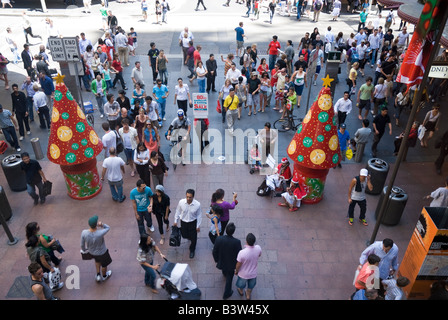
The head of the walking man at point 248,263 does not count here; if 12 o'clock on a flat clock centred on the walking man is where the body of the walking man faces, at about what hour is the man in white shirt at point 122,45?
The man in white shirt is roughly at 11 o'clock from the walking man.

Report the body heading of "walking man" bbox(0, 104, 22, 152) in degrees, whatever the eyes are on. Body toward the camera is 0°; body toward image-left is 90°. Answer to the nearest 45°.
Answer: approximately 315°

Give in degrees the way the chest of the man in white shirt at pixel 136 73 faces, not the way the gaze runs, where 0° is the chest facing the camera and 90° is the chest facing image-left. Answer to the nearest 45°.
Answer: approximately 315°

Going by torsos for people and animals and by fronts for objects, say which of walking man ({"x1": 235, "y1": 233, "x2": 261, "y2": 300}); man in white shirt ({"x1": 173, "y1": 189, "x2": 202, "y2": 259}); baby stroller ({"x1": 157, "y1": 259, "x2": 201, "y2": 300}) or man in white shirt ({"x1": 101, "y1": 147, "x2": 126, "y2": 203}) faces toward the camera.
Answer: man in white shirt ({"x1": 173, "y1": 189, "x2": 202, "y2": 259})

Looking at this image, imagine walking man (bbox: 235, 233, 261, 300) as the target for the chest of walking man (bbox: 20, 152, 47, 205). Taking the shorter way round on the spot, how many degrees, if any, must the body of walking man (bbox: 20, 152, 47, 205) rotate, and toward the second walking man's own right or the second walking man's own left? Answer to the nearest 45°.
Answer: approximately 45° to the second walking man's own left

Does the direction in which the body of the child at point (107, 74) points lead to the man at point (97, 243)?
yes

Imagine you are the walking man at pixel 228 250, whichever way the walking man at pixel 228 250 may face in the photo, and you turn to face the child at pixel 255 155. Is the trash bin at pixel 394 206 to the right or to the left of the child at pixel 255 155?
right
